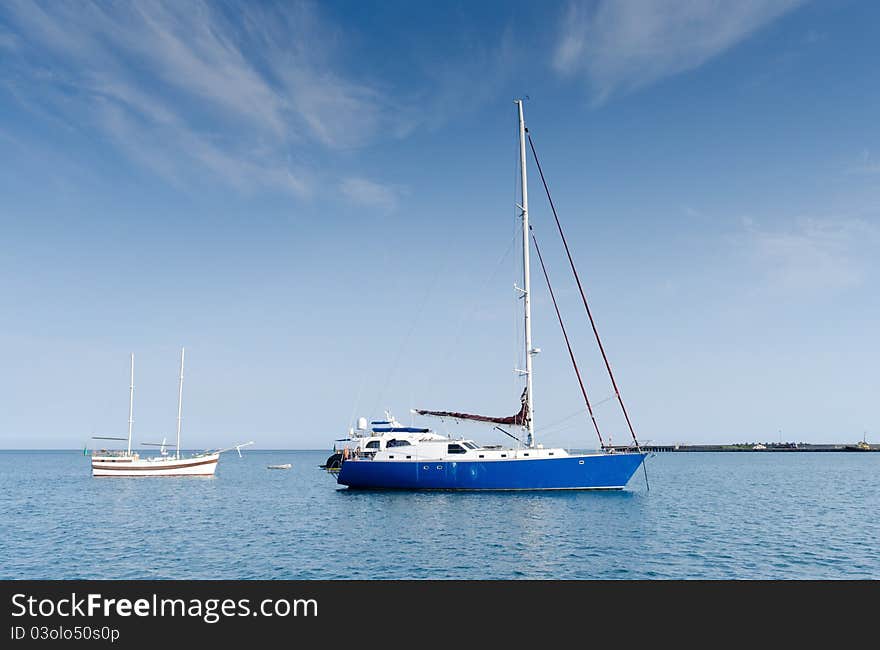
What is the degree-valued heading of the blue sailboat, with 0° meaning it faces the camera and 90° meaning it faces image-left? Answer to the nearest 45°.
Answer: approximately 270°
